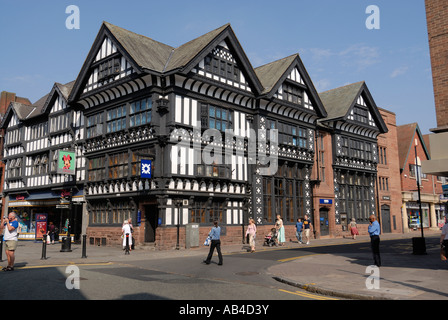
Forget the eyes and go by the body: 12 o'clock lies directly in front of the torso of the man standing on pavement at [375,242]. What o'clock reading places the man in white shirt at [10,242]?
The man in white shirt is roughly at 11 o'clock from the man standing on pavement.

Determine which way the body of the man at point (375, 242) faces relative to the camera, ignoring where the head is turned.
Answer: to the viewer's left

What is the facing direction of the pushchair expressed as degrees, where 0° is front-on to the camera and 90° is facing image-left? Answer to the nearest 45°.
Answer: approximately 45°

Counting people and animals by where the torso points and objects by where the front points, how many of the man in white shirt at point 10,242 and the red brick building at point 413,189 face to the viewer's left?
1

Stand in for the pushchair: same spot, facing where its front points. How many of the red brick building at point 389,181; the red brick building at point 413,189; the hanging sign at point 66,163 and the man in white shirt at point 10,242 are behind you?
2

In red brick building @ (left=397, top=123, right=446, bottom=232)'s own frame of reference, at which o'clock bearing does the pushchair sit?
The pushchair is roughly at 2 o'clock from the red brick building.
